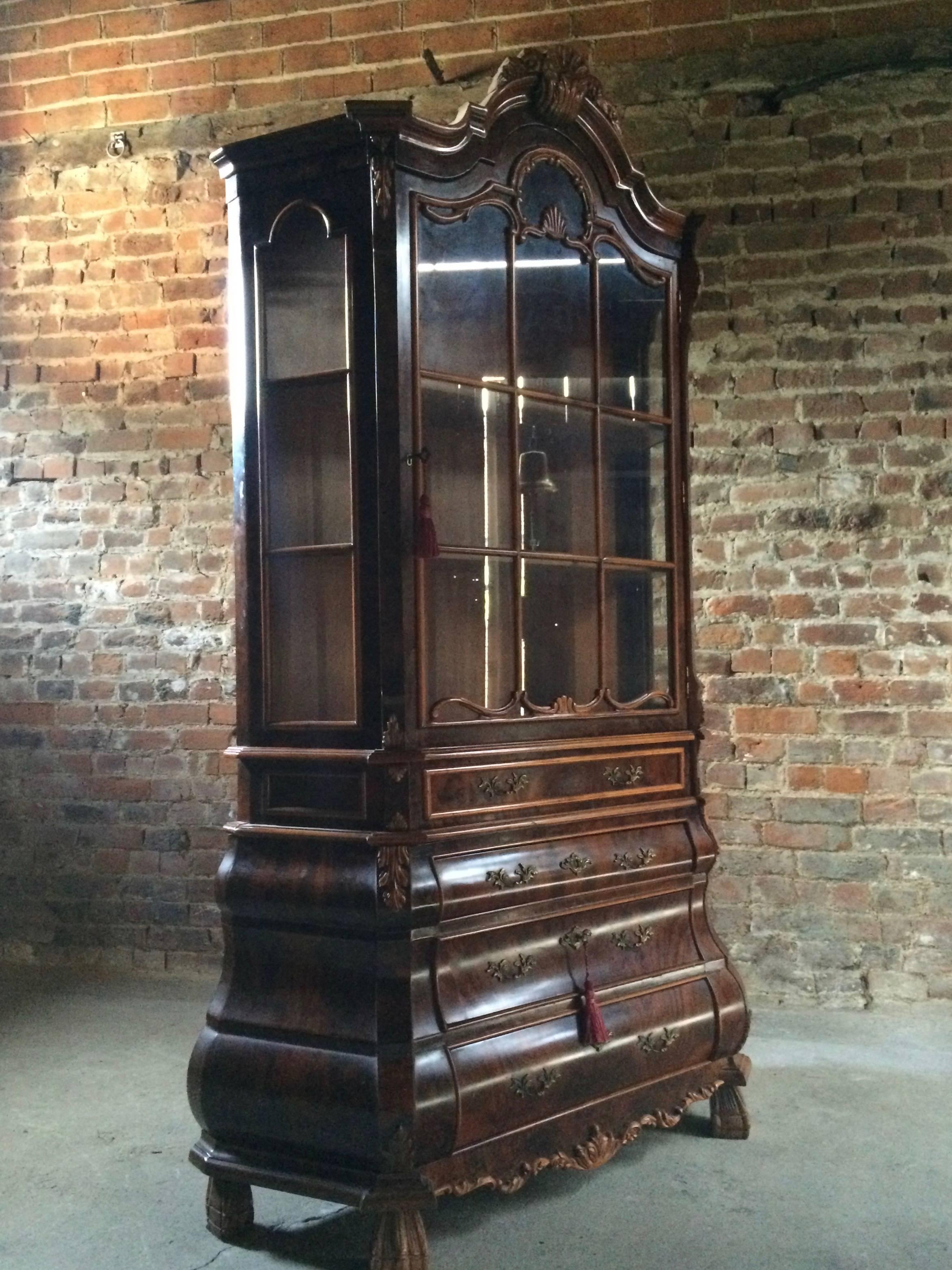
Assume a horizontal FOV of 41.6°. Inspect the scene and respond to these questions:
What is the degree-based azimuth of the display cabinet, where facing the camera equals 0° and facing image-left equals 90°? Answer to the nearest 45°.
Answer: approximately 315°
